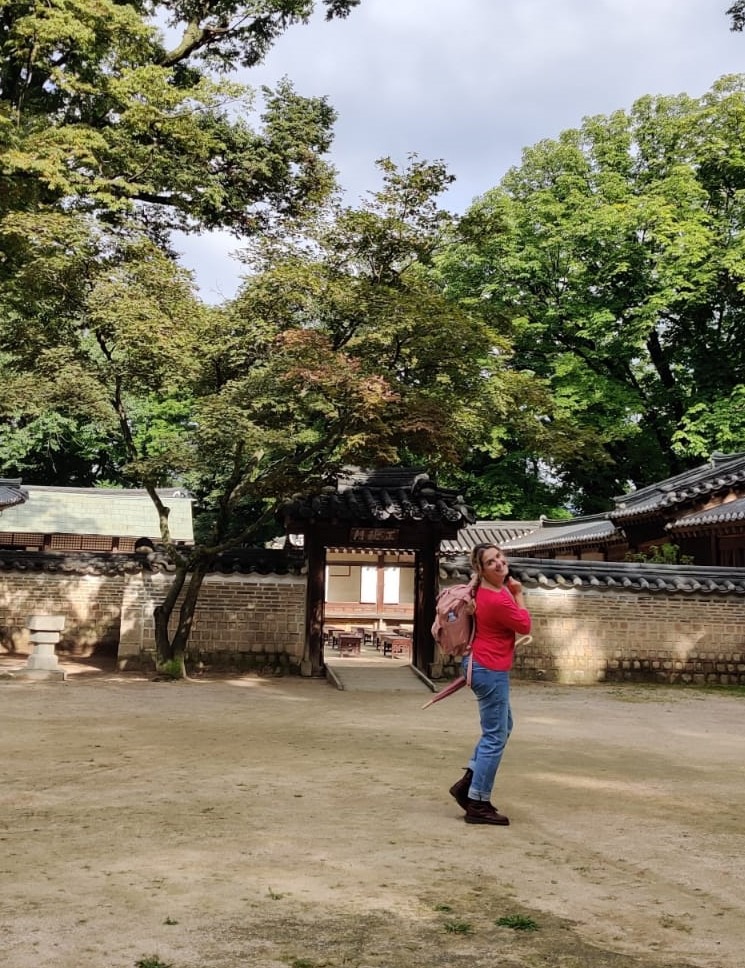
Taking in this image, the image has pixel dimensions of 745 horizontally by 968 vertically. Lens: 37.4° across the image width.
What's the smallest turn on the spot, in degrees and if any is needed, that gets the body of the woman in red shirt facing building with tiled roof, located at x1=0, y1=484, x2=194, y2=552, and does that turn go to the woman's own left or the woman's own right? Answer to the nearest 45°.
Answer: approximately 135° to the woman's own left

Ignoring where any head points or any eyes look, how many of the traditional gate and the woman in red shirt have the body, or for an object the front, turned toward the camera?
1

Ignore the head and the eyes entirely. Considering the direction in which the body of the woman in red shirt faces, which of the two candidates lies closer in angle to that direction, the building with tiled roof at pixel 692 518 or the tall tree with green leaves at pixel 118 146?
the building with tiled roof

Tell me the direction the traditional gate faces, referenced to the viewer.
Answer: facing the viewer

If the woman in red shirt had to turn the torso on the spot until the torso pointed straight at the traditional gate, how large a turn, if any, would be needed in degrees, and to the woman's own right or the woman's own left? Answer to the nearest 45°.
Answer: approximately 90° to the woman's own left

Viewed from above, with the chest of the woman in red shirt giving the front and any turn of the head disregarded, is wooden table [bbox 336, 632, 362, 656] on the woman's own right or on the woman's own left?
on the woman's own left

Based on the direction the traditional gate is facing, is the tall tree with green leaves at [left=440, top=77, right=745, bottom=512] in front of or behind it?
behind

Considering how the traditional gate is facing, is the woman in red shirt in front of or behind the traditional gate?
in front

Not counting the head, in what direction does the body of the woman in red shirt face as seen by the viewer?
to the viewer's right
